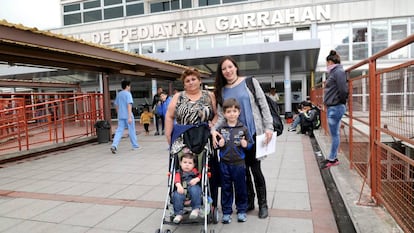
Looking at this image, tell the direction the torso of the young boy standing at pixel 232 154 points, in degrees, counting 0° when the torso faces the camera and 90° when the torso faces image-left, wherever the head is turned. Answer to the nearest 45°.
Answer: approximately 0°

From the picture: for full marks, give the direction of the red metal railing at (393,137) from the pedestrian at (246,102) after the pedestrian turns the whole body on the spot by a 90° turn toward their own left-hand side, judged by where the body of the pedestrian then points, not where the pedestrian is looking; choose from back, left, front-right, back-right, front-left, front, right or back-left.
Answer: front

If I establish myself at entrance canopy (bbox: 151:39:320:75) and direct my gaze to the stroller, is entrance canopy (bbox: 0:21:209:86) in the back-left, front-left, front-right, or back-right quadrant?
front-right
